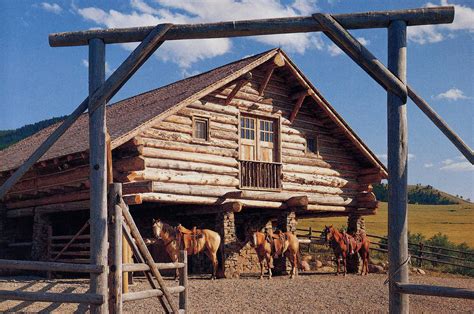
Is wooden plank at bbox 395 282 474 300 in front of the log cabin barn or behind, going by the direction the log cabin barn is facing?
in front

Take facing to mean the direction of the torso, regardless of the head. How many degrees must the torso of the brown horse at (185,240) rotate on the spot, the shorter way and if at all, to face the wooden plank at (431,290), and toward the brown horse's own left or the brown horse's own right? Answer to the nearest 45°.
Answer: approximately 90° to the brown horse's own left

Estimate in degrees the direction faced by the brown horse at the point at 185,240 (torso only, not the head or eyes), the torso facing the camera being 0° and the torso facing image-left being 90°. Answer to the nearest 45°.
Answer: approximately 90°

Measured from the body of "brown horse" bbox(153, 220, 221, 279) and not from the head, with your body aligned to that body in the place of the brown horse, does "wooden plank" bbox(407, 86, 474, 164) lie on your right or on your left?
on your left

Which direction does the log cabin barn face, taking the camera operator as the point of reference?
facing the viewer and to the right of the viewer

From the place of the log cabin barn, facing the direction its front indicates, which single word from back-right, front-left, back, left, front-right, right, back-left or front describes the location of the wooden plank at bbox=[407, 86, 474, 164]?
front-right

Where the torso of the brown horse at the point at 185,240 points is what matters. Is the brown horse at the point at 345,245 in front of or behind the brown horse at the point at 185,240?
behind

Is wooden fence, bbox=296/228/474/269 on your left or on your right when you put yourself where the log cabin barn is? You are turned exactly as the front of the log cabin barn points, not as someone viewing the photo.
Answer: on your left

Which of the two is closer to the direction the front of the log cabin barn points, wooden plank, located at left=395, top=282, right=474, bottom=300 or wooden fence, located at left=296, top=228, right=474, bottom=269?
the wooden plank

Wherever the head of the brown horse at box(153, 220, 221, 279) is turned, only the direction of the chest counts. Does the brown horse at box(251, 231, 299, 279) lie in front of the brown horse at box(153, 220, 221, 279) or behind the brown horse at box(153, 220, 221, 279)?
behind
